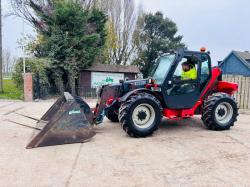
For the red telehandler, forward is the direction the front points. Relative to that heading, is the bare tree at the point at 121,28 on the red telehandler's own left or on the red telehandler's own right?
on the red telehandler's own right

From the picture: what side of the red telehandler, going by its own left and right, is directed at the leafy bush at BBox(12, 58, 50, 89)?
right

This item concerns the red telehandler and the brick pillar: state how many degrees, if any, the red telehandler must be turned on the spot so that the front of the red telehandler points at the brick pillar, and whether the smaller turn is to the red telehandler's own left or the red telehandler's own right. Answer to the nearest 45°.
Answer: approximately 90° to the red telehandler's own right

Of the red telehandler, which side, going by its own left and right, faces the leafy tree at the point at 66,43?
right

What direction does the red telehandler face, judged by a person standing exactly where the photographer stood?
facing the viewer and to the left of the viewer

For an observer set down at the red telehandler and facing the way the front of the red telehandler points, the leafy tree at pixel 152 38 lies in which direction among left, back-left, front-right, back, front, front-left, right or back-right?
back-right

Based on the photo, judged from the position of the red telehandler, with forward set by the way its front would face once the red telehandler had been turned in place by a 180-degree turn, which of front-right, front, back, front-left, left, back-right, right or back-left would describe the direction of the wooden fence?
front
